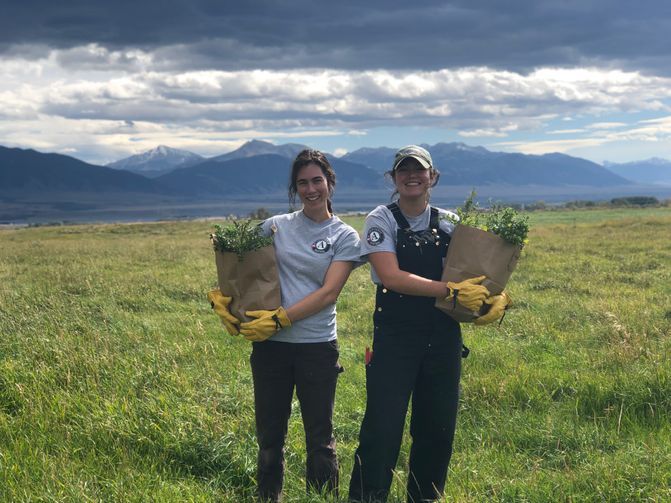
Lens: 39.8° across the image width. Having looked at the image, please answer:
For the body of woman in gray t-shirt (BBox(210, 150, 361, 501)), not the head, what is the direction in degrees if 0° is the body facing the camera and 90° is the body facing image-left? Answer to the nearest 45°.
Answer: approximately 0°
